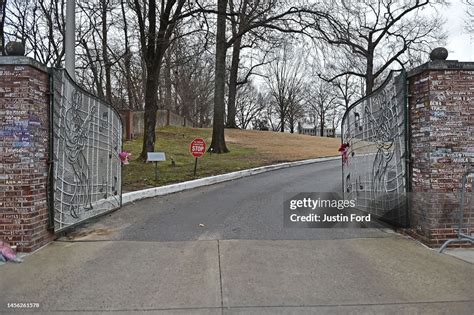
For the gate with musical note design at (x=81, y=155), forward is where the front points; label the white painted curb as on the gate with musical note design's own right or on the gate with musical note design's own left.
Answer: on the gate with musical note design's own left

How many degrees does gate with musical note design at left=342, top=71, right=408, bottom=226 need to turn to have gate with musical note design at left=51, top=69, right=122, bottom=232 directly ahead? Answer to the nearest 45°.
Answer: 0° — it already faces it

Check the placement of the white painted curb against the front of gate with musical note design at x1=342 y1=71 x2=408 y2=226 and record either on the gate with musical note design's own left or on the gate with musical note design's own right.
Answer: on the gate with musical note design's own right

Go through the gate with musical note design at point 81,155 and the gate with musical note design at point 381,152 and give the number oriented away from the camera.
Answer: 0

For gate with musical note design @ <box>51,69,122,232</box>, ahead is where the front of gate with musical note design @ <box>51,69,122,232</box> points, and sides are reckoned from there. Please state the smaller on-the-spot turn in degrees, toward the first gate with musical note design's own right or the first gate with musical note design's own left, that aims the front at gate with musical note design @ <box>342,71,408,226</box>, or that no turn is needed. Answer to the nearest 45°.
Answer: approximately 45° to the first gate with musical note design's own left

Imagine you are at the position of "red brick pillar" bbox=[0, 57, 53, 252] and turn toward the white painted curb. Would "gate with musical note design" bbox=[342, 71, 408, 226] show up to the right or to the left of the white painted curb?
right

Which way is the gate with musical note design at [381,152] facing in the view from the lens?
facing the viewer and to the left of the viewer

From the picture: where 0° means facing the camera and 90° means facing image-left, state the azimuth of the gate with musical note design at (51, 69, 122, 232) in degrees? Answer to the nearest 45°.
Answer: approximately 315°

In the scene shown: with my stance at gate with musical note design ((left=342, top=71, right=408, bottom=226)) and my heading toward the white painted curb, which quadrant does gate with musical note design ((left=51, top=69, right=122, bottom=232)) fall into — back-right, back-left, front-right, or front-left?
front-left

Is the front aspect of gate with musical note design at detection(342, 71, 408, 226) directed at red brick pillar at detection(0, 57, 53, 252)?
yes

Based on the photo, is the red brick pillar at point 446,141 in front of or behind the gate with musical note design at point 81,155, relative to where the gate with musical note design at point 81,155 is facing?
in front

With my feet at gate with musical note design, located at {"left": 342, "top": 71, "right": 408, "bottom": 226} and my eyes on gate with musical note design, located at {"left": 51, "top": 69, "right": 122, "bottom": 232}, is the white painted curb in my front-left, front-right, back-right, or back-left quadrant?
front-right
